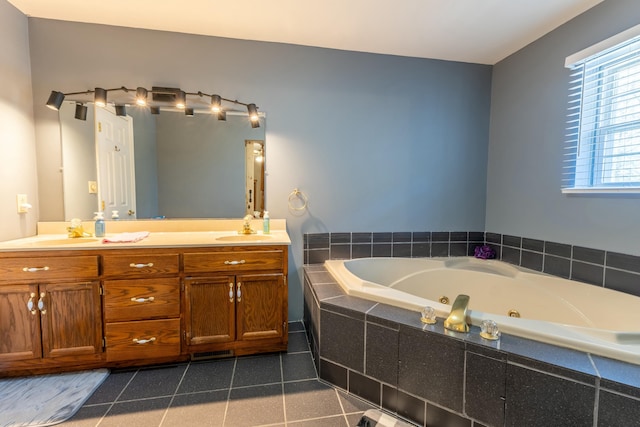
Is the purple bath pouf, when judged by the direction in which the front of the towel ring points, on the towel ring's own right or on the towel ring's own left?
on the towel ring's own left

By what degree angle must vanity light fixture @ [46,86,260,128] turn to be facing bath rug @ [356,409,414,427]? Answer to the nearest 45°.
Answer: approximately 45° to its left

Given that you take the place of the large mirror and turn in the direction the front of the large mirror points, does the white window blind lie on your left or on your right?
on your left

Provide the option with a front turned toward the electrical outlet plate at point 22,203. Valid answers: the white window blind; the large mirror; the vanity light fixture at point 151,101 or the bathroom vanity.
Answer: the white window blind

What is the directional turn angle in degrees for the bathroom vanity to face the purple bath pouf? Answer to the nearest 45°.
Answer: approximately 90° to its left

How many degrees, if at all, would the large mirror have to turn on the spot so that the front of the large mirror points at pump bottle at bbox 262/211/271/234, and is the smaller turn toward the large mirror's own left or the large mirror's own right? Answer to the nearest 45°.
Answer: approximately 45° to the large mirror's own left

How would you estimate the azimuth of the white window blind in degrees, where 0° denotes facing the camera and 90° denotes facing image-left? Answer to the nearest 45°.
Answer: approximately 45°

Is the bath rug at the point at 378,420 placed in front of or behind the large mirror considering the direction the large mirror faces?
in front

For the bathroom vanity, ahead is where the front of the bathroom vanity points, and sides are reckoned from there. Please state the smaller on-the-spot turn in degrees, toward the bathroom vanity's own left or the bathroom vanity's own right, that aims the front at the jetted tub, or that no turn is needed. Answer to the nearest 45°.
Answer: approximately 45° to the bathroom vanity's own left

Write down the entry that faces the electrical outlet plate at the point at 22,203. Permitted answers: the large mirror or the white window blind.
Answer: the white window blind
